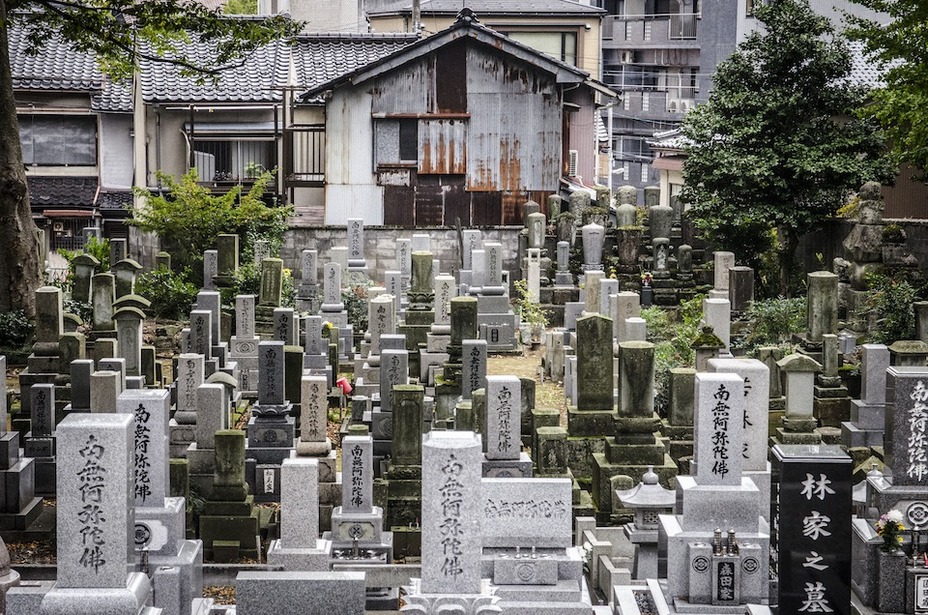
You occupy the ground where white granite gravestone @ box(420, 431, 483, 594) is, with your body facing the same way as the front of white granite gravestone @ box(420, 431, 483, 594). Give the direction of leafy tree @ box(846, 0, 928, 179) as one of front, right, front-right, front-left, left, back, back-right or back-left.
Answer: back-left

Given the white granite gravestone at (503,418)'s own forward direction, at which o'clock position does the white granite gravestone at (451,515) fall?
the white granite gravestone at (451,515) is roughly at 12 o'clock from the white granite gravestone at (503,418).

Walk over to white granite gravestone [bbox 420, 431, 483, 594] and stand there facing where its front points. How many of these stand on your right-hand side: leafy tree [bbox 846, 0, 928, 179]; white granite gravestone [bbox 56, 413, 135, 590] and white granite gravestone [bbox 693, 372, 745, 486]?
1

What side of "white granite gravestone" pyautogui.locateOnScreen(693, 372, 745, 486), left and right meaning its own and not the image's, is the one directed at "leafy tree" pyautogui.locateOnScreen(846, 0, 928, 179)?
back

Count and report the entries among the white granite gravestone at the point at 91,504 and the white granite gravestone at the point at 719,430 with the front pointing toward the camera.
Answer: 2

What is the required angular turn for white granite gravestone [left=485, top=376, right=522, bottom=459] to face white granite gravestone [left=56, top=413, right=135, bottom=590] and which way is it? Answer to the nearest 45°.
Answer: approximately 45° to its right

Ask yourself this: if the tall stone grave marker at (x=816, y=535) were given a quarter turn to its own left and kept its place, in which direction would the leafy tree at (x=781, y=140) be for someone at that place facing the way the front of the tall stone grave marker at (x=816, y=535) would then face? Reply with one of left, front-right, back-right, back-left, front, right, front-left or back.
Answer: left

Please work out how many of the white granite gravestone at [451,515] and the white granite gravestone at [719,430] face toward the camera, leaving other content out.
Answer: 2
